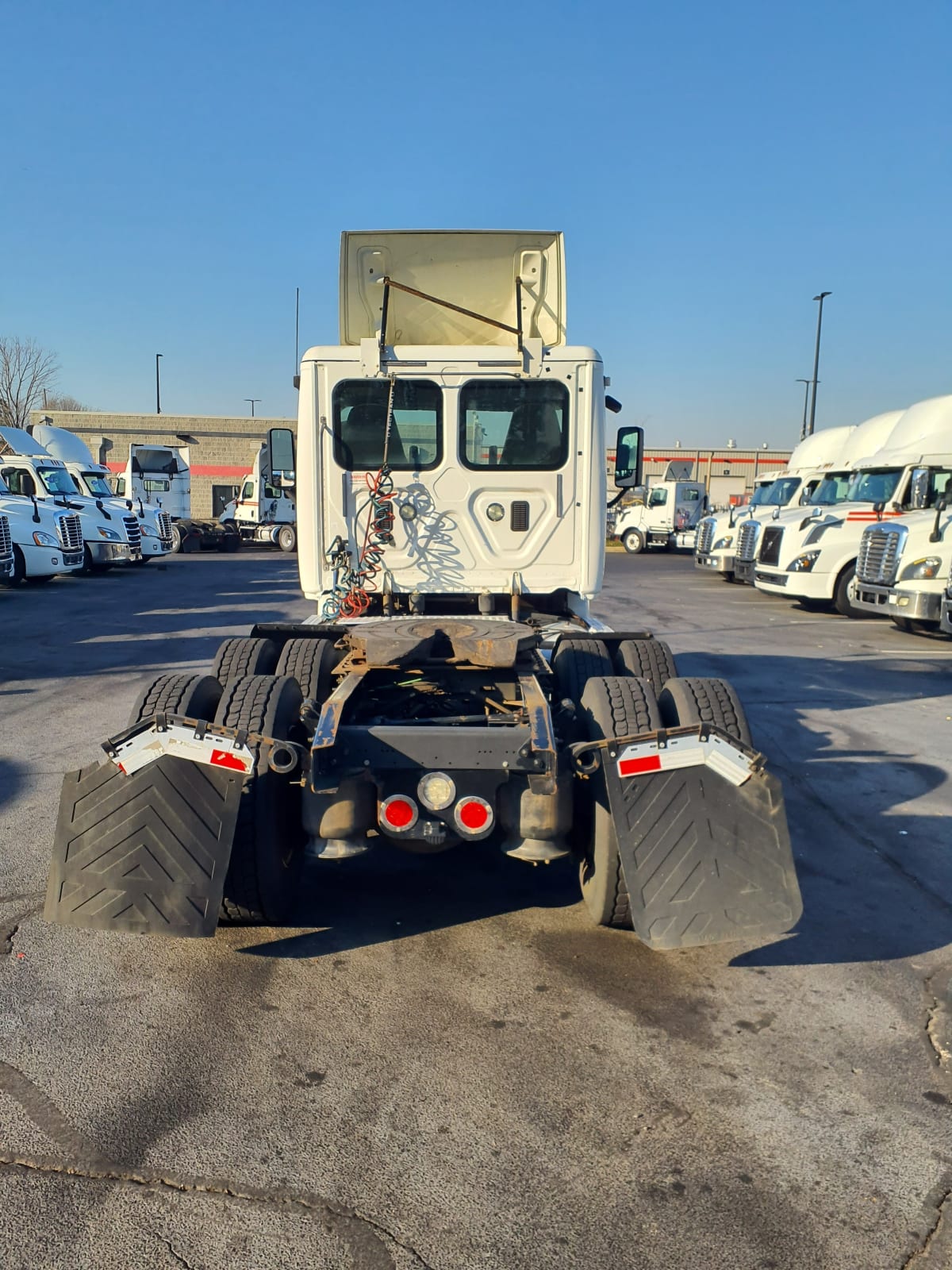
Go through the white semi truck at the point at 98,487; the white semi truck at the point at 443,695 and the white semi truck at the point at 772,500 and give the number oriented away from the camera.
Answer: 1

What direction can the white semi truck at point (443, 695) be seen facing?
away from the camera

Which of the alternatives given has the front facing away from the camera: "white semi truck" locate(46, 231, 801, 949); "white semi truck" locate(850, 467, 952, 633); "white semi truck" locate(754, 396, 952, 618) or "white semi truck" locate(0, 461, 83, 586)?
"white semi truck" locate(46, 231, 801, 949)

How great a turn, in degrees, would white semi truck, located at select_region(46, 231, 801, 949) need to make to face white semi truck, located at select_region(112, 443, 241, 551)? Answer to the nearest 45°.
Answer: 0° — it already faces it

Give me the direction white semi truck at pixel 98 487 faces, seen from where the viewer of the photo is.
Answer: facing the viewer and to the right of the viewer

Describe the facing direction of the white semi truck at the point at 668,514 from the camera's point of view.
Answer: facing away from the viewer and to the left of the viewer

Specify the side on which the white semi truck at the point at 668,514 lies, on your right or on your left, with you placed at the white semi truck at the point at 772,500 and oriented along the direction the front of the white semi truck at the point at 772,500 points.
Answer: on your right

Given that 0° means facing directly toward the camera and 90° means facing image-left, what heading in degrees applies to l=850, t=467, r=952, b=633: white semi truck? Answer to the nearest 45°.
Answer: approximately 45°

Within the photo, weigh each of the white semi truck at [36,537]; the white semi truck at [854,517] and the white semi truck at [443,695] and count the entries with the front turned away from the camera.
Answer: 1

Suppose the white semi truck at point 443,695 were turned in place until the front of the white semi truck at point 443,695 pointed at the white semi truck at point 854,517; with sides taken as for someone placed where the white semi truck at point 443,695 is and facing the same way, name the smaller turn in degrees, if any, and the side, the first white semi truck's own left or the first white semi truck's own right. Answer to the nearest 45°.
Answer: approximately 45° to the first white semi truck's own right
